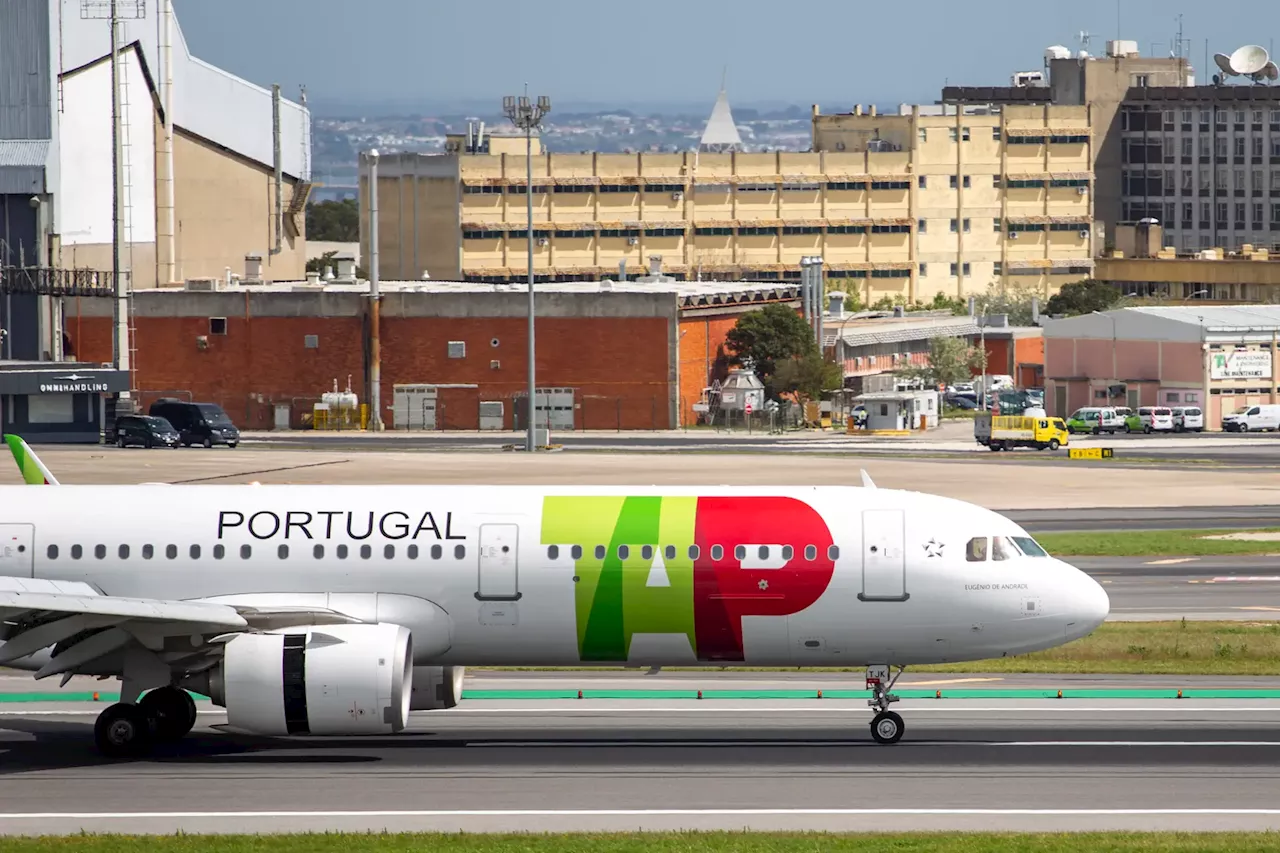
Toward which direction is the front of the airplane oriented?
to the viewer's right
